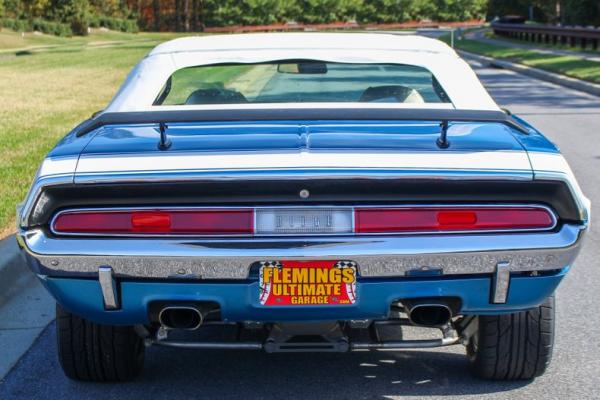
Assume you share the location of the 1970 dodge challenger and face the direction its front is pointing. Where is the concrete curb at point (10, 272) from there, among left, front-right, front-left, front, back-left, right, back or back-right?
front-left

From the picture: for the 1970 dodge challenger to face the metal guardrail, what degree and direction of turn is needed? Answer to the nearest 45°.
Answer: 0° — it already faces it

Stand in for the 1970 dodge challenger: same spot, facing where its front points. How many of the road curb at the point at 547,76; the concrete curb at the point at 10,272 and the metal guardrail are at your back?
0

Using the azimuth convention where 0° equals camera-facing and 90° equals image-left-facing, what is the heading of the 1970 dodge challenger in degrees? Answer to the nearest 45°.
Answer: approximately 180°

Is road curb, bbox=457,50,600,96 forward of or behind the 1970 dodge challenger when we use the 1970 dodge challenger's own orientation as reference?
forward
